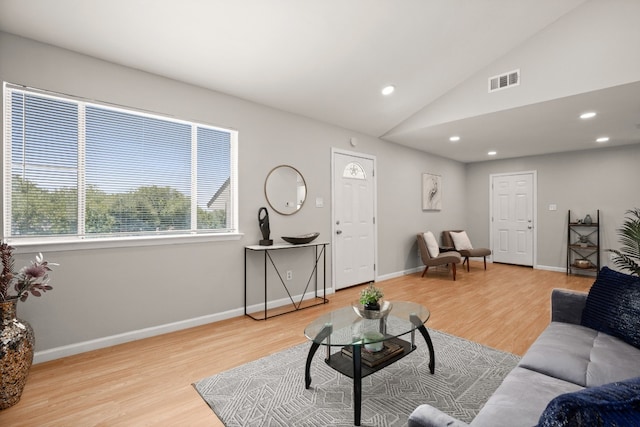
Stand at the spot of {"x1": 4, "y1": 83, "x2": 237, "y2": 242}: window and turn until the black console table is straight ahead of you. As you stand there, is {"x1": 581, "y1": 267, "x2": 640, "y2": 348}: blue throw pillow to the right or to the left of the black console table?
right

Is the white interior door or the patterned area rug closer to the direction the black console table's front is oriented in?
the patterned area rug

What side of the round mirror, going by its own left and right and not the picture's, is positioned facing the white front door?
left

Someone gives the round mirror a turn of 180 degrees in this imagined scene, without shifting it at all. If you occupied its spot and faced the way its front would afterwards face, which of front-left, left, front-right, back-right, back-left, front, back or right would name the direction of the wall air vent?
back-right

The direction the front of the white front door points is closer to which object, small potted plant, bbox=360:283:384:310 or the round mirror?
the small potted plant

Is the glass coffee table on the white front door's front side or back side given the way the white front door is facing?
on the front side

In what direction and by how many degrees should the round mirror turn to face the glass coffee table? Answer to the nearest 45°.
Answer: approximately 45° to its right

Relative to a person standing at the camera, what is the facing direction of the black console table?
facing the viewer and to the right of the viewer

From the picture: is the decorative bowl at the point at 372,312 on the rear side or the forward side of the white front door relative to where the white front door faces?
on the forward side

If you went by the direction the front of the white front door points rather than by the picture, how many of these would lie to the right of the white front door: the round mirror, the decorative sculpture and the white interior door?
2

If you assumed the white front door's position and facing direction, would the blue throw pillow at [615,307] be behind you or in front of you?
in front

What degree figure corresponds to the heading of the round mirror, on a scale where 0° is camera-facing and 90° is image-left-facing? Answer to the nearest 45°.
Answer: approximately 315°
